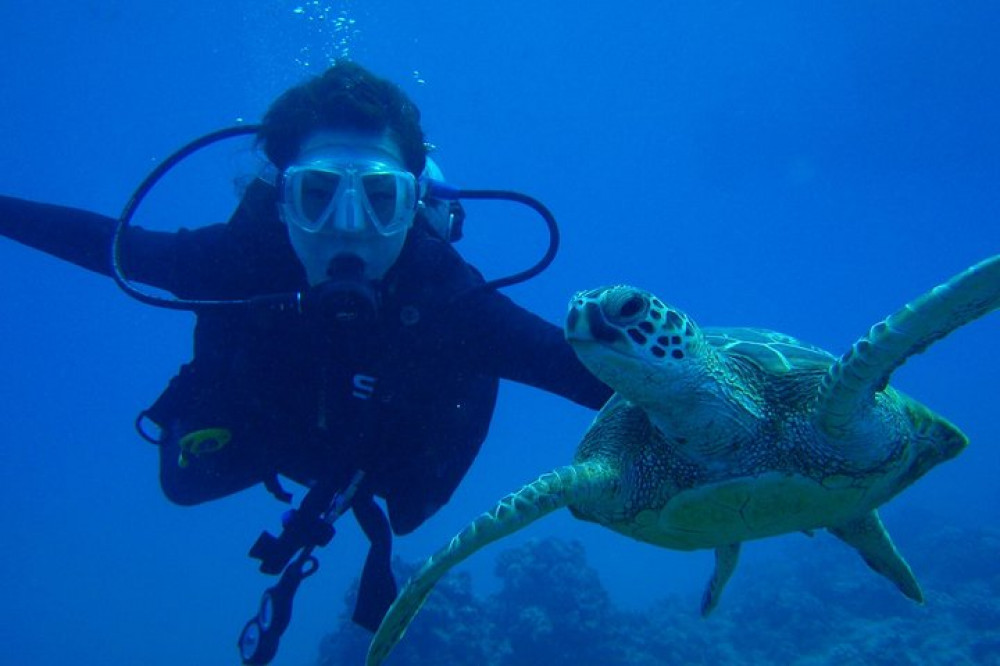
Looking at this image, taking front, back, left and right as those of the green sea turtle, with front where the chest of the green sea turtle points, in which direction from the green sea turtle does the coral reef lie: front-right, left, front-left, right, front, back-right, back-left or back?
back-right

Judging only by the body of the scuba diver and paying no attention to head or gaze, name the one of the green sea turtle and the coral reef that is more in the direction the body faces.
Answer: the green sea turtle

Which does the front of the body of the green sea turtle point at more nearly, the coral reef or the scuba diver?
the scuba diver

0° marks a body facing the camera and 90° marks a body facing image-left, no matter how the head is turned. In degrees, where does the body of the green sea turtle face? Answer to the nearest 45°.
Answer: approximately 45°
